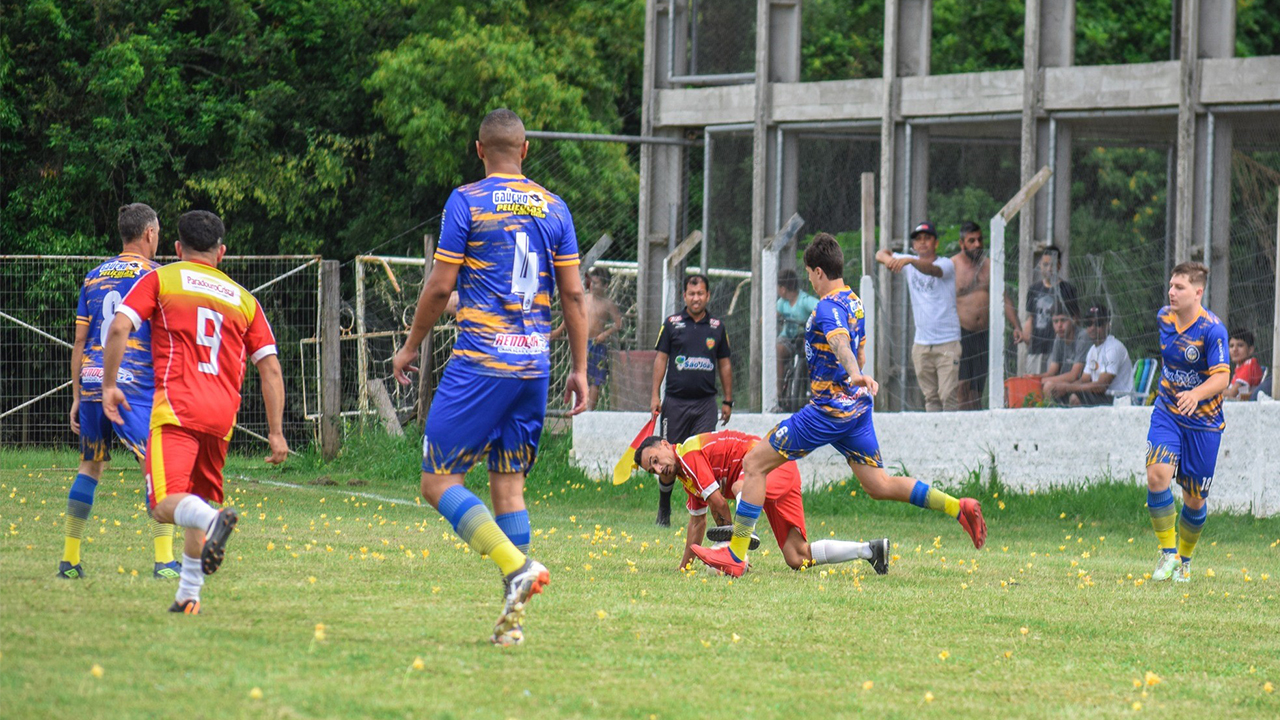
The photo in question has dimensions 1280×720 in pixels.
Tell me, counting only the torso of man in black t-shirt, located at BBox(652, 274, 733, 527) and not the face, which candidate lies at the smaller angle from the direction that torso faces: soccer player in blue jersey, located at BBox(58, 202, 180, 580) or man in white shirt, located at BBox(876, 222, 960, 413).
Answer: the soccer player in blue jersey

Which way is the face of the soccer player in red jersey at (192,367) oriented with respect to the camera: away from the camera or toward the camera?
away from the camera

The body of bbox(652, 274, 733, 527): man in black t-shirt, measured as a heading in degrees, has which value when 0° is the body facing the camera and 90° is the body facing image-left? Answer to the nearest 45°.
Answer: approximately 0°

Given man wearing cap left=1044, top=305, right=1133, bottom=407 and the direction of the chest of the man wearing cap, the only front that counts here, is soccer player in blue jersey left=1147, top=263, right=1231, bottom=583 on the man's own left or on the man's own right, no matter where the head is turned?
on the man's own left

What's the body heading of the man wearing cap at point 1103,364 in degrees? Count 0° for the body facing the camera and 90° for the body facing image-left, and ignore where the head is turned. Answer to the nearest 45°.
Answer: approximately 45°

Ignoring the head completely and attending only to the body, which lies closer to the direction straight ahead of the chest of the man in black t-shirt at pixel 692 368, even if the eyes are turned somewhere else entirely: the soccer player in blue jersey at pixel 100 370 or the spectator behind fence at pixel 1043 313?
the soccer player in blue jersey

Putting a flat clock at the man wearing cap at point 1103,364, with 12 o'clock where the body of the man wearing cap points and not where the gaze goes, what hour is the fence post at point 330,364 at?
The fence post is roughly at 2 o'clock from the man wearing cap.

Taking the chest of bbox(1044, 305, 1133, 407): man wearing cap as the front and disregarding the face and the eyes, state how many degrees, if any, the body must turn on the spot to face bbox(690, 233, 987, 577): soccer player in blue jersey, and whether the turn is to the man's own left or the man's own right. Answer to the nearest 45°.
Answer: approximately 45° to the man's own left

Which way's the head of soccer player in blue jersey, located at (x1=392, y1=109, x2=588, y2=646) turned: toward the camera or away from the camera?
away from the camera
